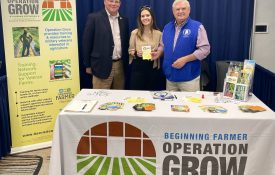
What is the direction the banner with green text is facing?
toward the camera

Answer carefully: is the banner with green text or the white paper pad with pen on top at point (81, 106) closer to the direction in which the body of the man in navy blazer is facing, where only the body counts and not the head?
the white paper pad with pen on top

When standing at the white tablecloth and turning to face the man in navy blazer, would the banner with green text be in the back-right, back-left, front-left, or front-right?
front-left

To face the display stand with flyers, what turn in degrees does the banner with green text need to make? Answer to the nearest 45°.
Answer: approximately 45° to its left

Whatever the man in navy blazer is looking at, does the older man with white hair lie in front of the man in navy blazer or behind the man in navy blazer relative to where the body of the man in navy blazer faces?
in front

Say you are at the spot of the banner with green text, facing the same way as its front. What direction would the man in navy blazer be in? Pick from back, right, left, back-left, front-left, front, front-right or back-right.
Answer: left

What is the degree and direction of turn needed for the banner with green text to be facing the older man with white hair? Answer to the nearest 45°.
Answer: approximately 90° to its left

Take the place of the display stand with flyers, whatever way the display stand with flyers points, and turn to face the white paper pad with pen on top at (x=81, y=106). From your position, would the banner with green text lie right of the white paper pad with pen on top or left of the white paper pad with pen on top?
right

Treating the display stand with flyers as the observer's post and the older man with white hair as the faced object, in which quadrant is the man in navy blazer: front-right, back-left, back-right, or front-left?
front-left

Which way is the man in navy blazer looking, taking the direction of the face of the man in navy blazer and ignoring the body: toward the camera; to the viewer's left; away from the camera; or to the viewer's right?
toward the camera

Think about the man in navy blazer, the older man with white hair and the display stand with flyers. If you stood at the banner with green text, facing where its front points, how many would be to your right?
0

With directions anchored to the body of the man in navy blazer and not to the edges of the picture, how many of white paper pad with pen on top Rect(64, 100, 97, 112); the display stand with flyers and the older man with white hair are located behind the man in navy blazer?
0

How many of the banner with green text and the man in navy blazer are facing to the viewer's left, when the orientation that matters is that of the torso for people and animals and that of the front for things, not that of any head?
0

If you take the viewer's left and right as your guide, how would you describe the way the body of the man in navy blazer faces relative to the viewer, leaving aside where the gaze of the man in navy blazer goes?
facing the viewer and to the right of the viewer

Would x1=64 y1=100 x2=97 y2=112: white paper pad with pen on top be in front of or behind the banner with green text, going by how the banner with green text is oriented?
in front

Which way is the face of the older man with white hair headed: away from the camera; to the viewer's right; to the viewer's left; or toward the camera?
toward the camera

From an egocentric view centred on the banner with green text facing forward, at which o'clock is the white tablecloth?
The white tablecloth is roughly at 11 o'clock from the banner with green text.
